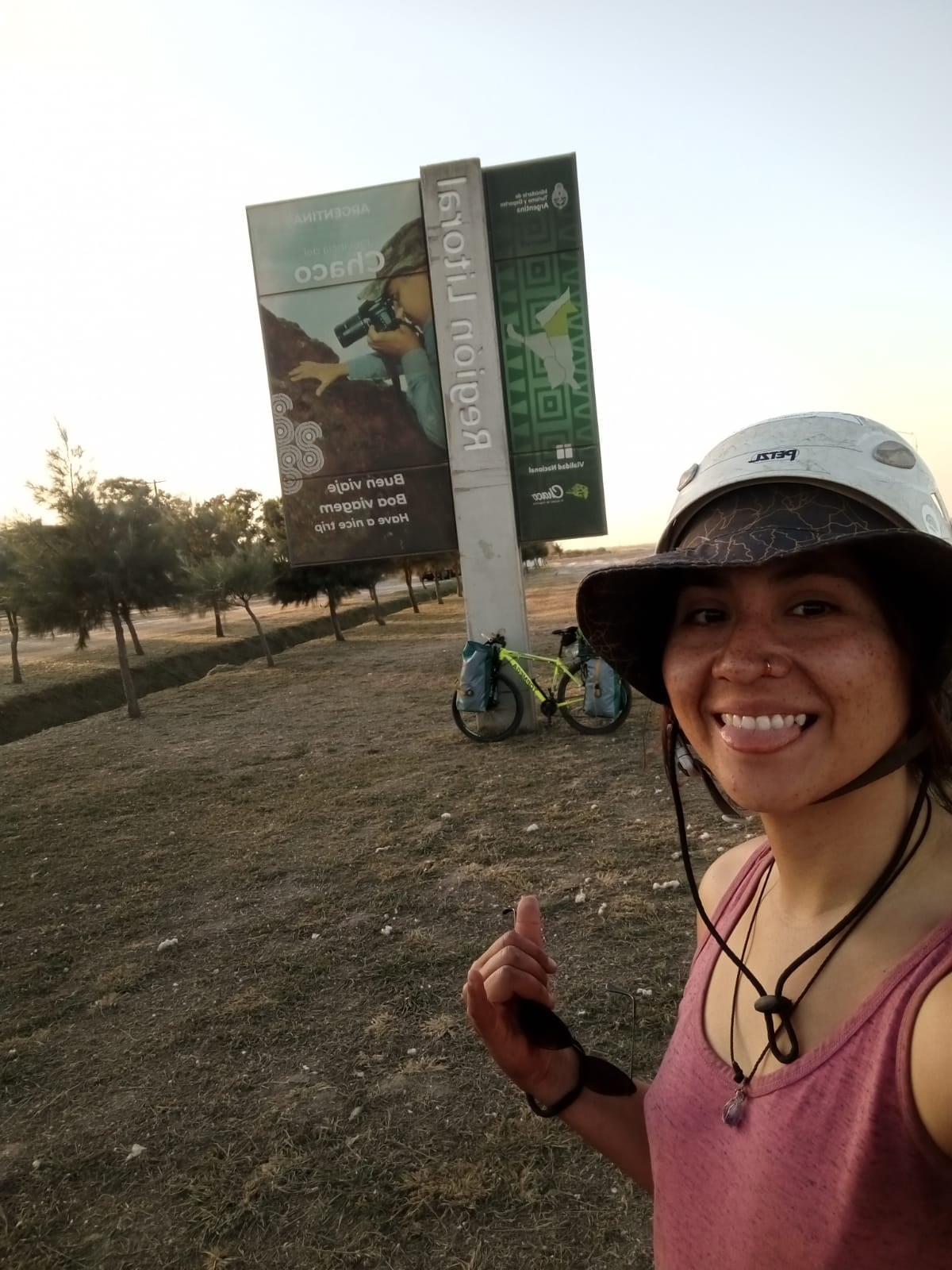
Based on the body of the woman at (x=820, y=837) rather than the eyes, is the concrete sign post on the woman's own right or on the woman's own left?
on the woman's own right

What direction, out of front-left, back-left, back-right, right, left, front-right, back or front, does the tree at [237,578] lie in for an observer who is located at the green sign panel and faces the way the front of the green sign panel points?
back-right

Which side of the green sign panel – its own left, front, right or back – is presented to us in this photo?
front

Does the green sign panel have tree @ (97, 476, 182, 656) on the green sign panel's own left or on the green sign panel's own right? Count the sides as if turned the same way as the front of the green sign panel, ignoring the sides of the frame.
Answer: on the green sign panel's own right

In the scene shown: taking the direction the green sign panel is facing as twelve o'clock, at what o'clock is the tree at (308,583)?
The tree is roughly at 5 o'clock from the green sign panel.

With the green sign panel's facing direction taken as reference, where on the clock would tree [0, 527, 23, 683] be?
The tree is roughly at 4 o'clock from the green sign panel.

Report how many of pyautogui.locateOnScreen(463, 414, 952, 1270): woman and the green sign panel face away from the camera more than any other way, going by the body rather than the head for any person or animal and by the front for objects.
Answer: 0

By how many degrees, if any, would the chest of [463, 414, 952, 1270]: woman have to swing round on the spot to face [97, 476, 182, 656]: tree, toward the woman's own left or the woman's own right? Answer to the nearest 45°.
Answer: approximately 90° to the woman's own right

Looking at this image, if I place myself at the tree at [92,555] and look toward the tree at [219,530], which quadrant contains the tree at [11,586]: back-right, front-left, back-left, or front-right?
front-left

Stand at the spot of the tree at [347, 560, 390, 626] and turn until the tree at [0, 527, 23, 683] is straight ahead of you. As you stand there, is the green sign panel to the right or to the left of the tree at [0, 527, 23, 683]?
left

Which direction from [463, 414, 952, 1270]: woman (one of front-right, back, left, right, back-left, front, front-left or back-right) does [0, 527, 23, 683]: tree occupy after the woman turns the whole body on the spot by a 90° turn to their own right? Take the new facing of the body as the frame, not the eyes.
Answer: front

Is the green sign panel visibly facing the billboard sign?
no

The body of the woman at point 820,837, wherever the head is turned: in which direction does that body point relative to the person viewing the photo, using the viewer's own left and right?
facing the viewer and to the left of the viewer

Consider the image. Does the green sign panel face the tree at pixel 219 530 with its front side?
no

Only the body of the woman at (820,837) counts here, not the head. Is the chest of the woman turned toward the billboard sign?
no

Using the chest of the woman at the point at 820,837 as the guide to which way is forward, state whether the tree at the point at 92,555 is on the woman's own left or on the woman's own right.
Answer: on the woman's own right
